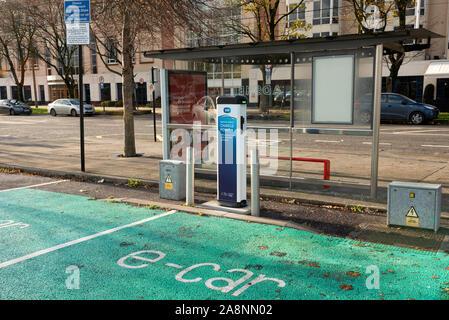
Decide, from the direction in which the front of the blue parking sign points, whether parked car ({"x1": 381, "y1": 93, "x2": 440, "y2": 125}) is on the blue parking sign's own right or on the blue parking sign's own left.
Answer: on the blue parking sign's own left

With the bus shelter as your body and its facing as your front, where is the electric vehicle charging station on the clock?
The electric vehicle charging station is roughly at 6 o'clock from the bus shelter.

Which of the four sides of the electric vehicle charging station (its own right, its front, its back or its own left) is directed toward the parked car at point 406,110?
back

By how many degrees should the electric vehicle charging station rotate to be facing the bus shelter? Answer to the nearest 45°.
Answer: approximately 180°

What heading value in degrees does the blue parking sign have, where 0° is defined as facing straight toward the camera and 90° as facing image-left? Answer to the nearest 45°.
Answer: approximately 0°

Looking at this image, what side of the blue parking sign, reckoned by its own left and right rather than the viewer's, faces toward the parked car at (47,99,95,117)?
back
